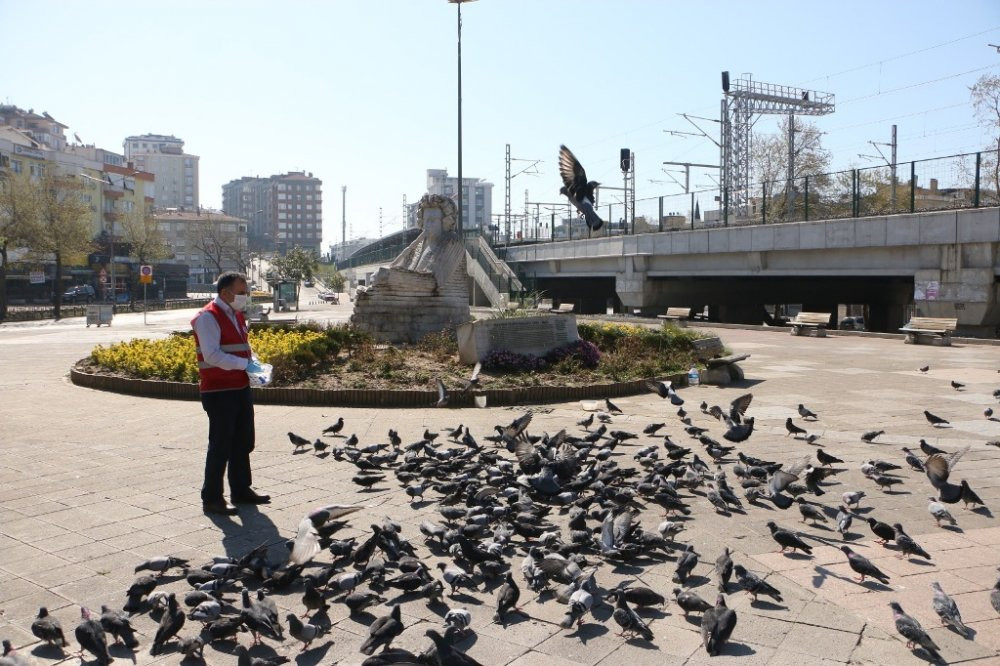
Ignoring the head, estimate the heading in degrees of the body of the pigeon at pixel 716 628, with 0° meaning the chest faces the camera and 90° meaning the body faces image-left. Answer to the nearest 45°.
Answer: approximately 180°

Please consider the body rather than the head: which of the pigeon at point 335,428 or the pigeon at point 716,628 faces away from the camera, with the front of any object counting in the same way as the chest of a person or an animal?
the pigeon at point 716,628

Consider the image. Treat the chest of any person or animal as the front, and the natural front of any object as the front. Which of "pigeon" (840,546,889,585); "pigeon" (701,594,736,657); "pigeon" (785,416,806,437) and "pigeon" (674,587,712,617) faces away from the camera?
"pigeon" (701,594,736,657)

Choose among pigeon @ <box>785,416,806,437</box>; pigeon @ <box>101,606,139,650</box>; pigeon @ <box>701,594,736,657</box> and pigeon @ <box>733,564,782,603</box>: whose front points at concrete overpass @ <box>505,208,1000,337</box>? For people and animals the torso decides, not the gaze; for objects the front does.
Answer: pigeon @ <box>701,594,736,657</box>

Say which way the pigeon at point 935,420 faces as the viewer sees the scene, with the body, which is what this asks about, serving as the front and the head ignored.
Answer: to the viewer's left

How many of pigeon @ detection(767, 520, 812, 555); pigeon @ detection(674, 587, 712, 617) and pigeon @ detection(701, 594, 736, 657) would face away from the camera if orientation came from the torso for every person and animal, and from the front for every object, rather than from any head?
1

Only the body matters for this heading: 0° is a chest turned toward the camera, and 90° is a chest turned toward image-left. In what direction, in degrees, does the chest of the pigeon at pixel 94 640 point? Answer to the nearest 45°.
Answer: approximately 135°

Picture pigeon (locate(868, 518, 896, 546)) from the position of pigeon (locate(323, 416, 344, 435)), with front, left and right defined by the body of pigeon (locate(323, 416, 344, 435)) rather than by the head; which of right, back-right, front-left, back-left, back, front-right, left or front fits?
front-right
